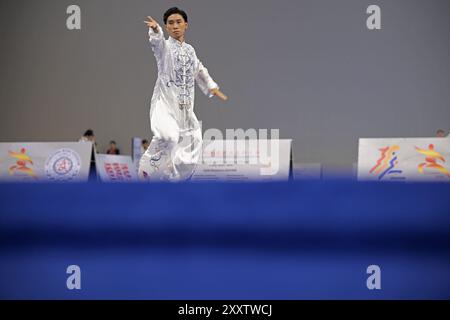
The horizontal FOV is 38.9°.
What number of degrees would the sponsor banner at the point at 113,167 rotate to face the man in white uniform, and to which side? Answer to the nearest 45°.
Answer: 0° — it already faces them

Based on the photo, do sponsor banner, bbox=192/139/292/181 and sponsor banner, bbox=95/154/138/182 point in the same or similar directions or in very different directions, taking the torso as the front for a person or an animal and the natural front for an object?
same or similar directions

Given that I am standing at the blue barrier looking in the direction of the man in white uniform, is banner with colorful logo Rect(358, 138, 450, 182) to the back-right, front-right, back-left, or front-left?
front-right

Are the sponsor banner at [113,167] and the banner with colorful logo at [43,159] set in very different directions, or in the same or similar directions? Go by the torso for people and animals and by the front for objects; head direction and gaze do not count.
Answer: same or similar directions

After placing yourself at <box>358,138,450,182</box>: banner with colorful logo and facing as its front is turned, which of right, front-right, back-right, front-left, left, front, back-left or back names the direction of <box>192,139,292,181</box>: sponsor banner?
right

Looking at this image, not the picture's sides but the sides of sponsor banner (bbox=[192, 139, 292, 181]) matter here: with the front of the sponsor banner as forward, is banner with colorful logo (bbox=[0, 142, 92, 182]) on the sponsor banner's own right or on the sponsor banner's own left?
on the sponsor banner's own right

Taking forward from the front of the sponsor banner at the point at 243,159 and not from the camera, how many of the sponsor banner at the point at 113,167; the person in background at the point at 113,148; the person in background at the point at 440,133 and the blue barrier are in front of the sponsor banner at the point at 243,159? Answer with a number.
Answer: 1

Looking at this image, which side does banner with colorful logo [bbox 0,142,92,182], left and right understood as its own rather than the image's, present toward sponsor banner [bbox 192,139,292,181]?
left

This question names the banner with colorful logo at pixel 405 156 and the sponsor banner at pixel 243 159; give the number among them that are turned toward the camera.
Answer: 2

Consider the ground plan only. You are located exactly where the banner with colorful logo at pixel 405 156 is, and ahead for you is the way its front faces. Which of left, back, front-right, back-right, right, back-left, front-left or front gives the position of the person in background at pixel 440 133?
back

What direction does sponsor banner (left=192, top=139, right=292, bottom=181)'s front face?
toward the camera

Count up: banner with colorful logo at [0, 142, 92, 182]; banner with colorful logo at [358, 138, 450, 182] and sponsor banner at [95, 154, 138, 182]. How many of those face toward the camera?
3

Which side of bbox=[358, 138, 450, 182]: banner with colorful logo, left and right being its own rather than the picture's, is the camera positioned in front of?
front

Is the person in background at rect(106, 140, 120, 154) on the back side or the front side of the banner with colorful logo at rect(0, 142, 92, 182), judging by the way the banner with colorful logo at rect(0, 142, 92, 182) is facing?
on the back side
